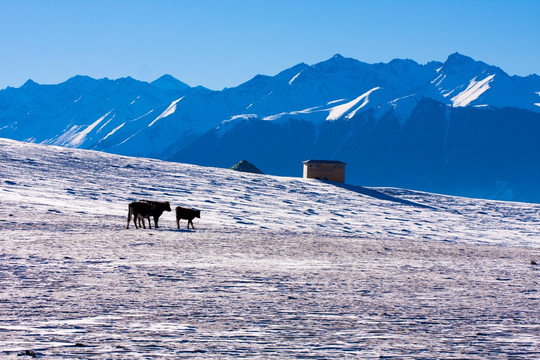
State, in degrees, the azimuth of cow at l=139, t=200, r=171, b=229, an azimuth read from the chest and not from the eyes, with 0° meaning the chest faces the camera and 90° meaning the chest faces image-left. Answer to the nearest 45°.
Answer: approximately 270°

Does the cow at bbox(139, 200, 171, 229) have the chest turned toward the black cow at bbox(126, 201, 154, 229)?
no
